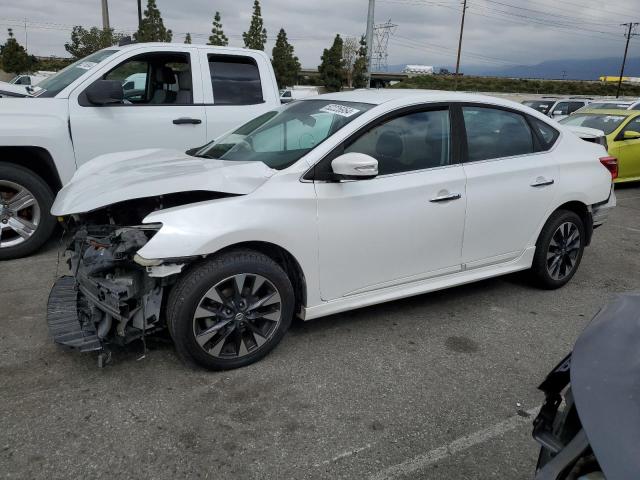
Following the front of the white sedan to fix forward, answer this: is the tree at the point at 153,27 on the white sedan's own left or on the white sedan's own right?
on the white sedan's own right

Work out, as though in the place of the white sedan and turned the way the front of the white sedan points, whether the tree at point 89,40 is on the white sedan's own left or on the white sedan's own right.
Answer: on the white sedan's own right

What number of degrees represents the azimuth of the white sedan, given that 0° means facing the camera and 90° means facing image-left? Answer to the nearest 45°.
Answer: approximately 45°

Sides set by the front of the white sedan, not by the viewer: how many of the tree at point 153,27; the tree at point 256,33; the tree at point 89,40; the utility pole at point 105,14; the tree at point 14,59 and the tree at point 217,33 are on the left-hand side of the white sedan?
0

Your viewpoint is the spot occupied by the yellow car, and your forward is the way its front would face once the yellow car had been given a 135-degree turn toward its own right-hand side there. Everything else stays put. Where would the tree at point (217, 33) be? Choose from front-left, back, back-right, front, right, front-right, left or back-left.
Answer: front-left

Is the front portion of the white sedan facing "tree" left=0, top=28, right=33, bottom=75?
no

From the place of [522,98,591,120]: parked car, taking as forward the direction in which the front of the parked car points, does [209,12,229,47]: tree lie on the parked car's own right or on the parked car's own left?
on the parked car's own right

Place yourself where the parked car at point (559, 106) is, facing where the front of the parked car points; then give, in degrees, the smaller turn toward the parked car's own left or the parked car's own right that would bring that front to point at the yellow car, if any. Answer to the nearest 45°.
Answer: approximately 45° to the parked car's own left

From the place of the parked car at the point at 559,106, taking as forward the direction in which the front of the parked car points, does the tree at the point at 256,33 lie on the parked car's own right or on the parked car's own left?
on the parked car's own right

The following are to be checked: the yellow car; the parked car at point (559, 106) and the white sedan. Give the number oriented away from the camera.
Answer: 0

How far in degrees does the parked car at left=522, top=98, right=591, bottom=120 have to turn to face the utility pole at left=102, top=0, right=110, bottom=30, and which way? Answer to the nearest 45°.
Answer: approximately 45° to its right

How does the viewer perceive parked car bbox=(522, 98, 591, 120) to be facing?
facing the viewer and to the left of the viewer

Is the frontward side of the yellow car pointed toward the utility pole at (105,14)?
no

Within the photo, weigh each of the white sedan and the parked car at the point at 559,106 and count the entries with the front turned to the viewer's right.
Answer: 0

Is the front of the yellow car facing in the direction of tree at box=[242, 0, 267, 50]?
no

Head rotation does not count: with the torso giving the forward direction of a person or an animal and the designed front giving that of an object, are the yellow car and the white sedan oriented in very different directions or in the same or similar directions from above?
same or similar directions
